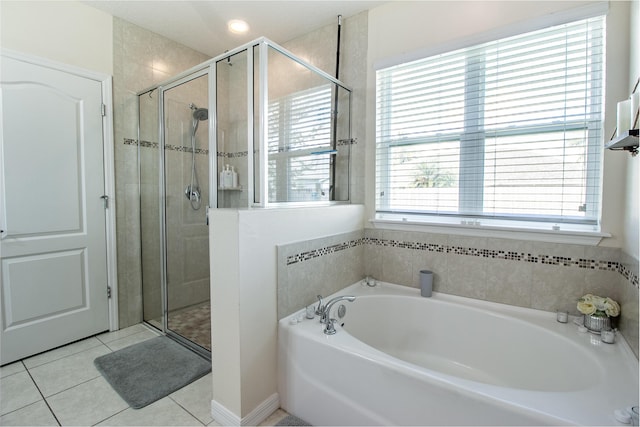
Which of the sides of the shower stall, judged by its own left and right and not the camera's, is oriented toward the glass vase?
left

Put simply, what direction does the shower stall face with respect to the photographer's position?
facing the viewer and to the left of the viewer

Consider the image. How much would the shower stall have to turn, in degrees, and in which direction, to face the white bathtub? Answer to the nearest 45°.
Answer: approximately 90° to its left

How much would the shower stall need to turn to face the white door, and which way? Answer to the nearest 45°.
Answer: approximately 45° to its right

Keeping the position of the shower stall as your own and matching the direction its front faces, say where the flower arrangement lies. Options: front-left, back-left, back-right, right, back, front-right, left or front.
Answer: left
